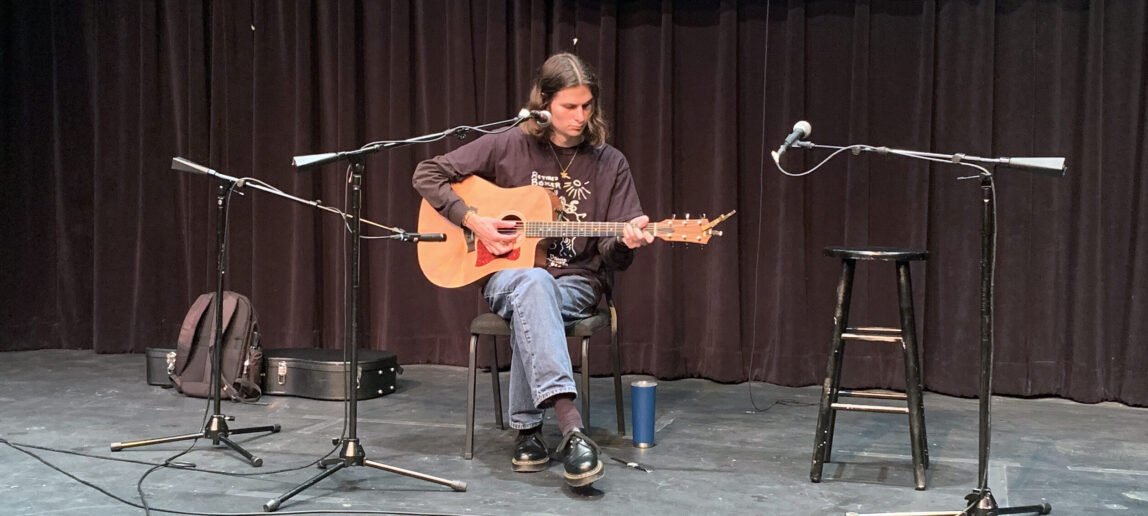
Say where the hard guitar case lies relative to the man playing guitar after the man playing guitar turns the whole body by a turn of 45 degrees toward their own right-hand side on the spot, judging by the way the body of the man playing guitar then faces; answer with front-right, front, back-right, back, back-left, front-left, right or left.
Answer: right

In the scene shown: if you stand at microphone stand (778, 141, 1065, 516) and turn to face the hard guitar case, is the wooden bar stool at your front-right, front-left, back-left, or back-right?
front-right

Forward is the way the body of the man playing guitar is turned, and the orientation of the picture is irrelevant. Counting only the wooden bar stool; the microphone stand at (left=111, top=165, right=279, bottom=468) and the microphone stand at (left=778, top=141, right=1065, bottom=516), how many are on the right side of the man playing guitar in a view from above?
1

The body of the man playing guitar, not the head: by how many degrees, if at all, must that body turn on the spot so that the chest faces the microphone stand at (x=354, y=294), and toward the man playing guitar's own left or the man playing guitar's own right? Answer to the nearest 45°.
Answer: approximately 45° to the man playing guitar's own right

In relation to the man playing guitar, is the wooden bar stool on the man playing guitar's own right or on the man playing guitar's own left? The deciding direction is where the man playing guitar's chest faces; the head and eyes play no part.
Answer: on the man playing guitar's own left

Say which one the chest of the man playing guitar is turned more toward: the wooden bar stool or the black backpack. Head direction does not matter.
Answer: the wooden bar stool

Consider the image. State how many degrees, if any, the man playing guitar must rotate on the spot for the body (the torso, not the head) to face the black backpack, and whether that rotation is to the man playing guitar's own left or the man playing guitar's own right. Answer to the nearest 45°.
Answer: approximately 135° to the man playing guitar's own right

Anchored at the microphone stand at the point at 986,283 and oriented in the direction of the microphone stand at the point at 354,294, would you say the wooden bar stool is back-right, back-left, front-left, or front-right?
front-right

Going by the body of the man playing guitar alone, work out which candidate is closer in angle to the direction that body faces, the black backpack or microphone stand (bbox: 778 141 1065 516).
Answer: the microphone stand

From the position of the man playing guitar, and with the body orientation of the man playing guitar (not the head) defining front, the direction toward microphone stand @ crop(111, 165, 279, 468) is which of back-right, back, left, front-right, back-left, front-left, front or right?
right

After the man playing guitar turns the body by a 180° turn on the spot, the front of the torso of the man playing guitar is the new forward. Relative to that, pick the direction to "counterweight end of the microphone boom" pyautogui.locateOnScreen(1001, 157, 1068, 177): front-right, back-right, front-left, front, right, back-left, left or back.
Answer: back-right

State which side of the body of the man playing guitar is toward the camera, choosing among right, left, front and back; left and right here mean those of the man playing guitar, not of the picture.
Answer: front
